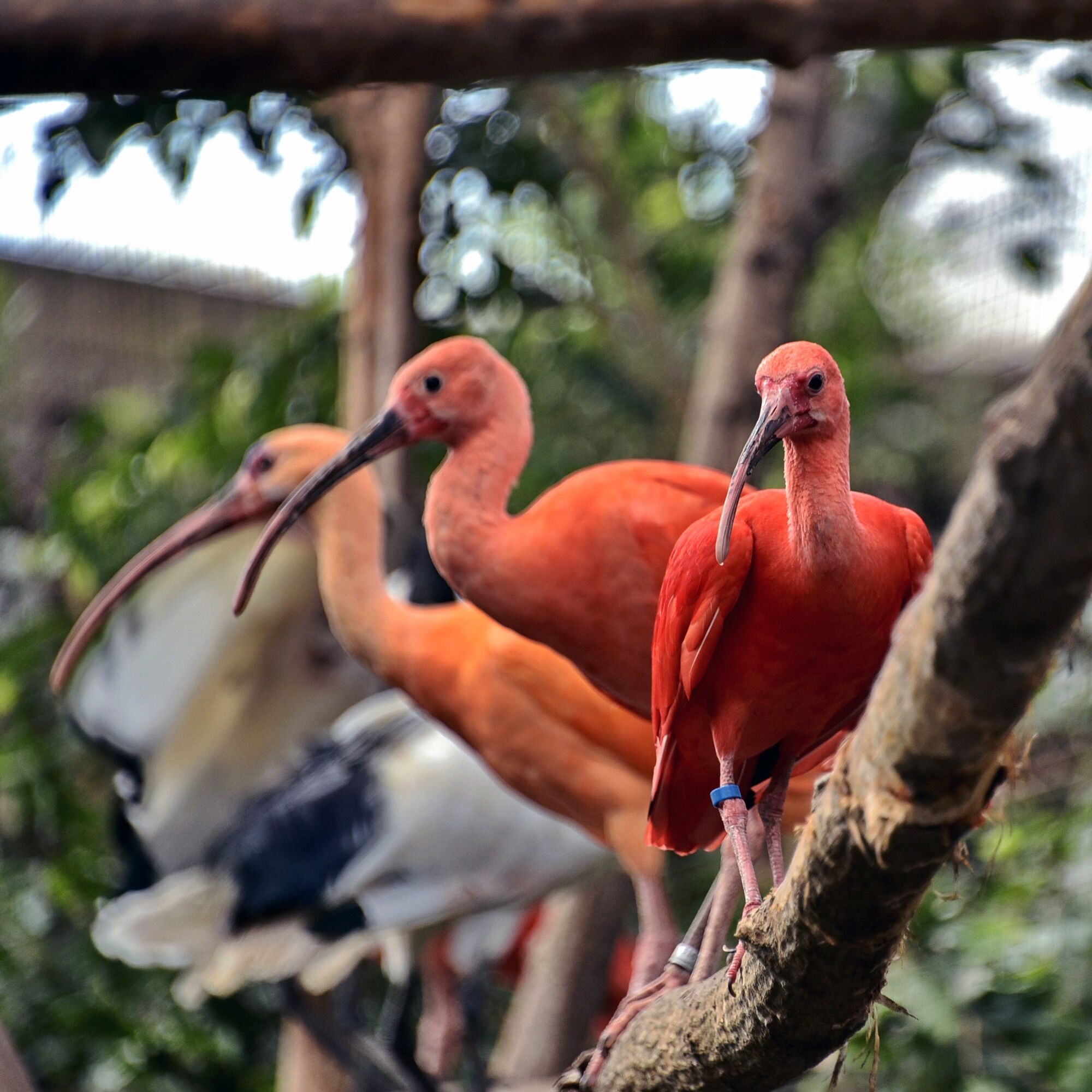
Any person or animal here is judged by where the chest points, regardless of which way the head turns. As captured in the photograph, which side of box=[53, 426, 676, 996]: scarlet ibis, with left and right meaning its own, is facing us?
left

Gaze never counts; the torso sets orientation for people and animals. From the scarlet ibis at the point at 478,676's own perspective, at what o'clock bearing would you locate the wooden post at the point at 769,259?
The wooden post is roughly at 4 o'clock from the scarlet ibis.

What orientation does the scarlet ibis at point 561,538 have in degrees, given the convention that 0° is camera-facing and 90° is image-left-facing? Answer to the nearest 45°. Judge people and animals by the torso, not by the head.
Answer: approximately 90°

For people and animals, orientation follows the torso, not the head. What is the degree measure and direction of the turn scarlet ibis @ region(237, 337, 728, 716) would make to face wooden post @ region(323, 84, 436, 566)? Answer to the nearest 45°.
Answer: approximately 90° to its right

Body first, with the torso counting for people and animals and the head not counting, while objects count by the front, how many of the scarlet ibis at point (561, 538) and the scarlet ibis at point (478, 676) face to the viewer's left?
2
